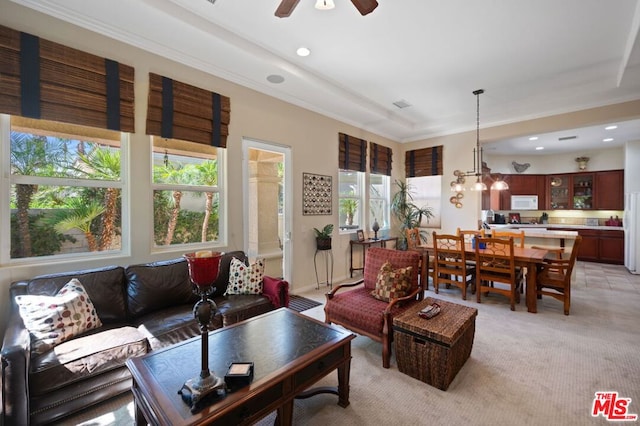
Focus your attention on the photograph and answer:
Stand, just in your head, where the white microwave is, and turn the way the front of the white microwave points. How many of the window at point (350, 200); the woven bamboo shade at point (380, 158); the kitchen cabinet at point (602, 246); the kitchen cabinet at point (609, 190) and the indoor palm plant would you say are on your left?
2

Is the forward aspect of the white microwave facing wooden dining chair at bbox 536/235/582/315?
yes

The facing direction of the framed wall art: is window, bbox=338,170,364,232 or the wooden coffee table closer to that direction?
the wooden coffee table

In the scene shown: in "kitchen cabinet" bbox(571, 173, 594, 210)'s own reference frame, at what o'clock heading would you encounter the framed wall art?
The framed wall art is roughly at 1 o'clock from the kitchen cabinet.

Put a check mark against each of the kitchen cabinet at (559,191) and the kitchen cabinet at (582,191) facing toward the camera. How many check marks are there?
2

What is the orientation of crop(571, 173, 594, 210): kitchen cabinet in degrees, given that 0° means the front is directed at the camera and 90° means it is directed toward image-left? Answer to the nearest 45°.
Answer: approximately 0°

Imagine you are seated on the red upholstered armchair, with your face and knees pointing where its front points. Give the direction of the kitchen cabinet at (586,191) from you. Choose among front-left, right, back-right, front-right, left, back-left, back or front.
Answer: back

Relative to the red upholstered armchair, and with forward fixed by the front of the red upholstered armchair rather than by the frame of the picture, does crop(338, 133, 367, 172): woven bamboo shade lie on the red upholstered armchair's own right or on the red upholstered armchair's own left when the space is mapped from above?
on the red upholstered armchair's own right

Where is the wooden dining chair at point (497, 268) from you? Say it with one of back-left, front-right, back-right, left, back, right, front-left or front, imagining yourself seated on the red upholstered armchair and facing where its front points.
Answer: back

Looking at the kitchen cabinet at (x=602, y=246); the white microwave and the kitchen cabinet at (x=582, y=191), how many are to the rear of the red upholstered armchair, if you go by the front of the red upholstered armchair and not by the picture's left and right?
3

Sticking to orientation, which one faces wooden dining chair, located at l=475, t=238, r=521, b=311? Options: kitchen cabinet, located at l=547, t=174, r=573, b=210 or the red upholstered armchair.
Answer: the kitchen cabinet

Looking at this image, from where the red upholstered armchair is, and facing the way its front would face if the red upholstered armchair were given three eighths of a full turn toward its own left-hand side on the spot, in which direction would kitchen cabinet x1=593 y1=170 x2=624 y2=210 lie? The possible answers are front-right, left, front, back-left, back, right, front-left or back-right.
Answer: front-left

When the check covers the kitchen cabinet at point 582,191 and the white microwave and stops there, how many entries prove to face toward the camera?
2
